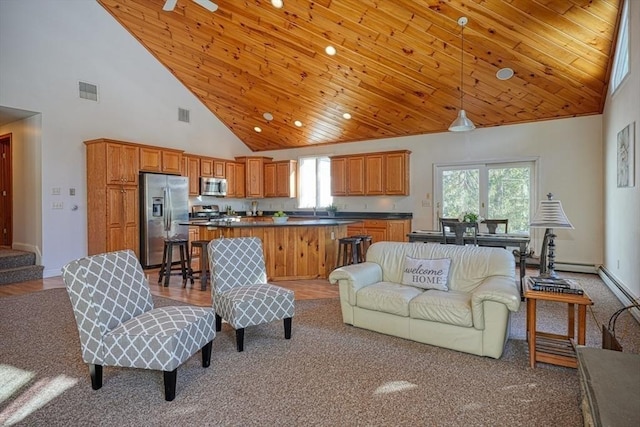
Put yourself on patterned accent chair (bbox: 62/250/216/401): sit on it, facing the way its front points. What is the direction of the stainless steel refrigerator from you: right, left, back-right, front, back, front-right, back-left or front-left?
back-left

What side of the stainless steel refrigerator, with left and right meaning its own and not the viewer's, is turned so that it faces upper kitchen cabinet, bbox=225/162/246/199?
left

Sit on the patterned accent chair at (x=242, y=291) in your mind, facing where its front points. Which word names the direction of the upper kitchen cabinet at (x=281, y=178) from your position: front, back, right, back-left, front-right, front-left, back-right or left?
back-left

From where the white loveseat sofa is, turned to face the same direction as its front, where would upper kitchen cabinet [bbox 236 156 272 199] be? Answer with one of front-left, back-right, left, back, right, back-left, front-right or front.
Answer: right

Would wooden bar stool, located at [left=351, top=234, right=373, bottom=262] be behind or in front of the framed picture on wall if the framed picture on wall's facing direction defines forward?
in front

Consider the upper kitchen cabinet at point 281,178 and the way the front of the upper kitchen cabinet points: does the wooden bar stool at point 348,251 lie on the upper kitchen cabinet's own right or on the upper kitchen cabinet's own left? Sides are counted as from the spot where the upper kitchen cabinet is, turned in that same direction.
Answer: on the upper kitchen cabinet's own left

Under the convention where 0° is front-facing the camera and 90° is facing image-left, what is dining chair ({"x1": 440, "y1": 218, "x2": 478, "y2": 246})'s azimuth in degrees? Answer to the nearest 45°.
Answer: approximately 180°

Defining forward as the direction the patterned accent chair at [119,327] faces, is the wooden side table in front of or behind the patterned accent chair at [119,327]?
in front

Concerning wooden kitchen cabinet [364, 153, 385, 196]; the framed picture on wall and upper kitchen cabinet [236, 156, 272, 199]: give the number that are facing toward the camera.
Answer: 2

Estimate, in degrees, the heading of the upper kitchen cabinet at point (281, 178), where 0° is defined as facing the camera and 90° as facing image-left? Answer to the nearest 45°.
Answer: approximately 45°
